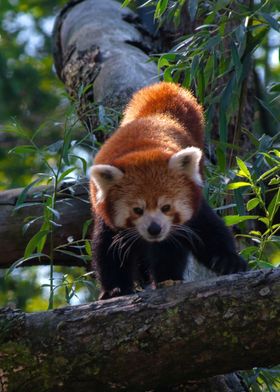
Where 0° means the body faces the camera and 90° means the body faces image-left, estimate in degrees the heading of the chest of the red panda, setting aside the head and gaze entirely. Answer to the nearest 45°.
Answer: approximately 0°
